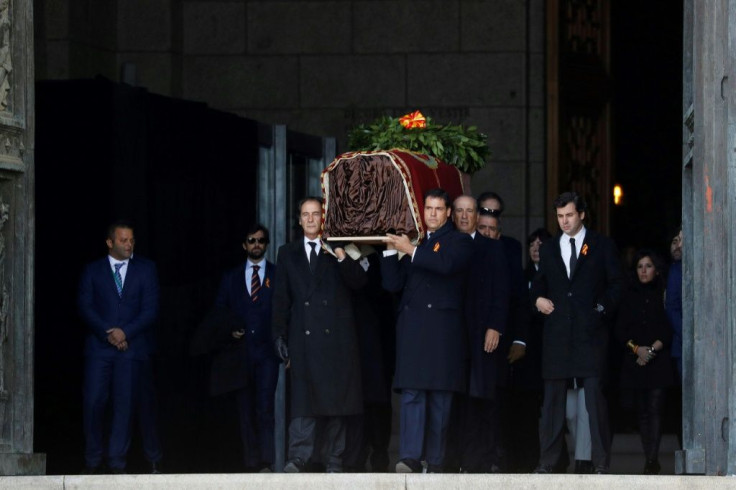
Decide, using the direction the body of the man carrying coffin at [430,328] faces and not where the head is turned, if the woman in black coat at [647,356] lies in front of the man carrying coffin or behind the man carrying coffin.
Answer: behind

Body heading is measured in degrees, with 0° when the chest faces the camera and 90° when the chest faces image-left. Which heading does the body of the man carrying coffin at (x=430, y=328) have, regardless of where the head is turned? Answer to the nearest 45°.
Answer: approximately 45°

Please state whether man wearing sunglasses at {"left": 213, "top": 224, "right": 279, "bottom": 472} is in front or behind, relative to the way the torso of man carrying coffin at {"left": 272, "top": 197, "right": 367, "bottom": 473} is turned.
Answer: behind

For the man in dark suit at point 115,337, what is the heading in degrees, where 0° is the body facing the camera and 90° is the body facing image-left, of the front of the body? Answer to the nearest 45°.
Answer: approximately 0°

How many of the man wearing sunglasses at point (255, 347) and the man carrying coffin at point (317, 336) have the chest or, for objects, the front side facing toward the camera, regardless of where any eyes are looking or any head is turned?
2

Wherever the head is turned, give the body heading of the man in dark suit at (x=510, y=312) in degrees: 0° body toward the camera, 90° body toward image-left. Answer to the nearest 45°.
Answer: approximately 45°

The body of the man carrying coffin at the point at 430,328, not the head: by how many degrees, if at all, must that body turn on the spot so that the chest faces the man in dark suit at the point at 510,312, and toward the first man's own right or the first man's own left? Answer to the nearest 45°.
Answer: approximately 180°
